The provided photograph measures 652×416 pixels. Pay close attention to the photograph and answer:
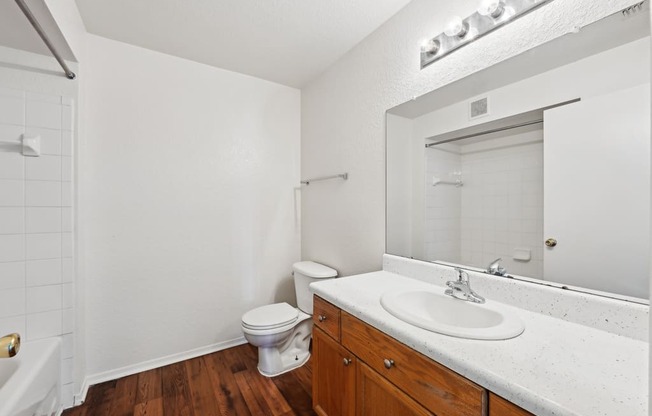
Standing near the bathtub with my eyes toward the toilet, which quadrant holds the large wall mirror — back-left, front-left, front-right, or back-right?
front-right

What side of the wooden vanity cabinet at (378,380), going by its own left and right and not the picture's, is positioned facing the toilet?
right

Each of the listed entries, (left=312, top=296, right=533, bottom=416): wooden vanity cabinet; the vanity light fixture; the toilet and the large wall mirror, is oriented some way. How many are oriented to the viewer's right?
0

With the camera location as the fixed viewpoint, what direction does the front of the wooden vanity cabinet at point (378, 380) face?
facing the viewer and to the left of the viewer

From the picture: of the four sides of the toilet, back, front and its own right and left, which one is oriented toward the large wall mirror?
left

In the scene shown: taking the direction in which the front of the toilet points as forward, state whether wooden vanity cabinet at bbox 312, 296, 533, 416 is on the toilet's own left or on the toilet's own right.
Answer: on the toilet's own left

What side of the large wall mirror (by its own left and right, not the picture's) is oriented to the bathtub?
front

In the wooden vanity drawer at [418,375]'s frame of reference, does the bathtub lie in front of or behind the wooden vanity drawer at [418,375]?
in front
